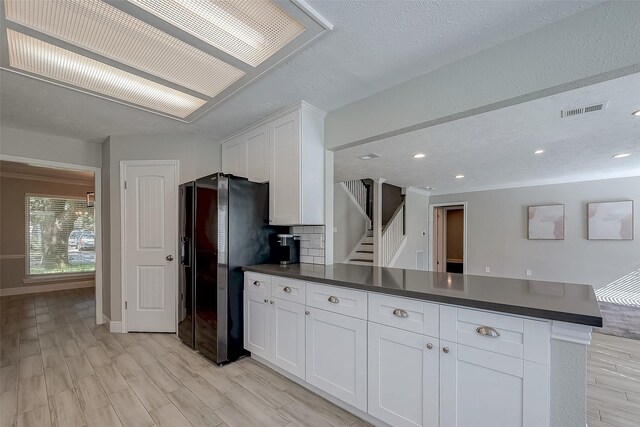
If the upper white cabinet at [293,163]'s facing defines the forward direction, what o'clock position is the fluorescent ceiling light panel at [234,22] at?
The fluorescent ceiling light panel is roughly at 11 o'clock from the upper white cabinet.

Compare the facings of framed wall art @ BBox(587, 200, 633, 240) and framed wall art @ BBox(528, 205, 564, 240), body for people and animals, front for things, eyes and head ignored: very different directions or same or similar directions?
same or similar directions

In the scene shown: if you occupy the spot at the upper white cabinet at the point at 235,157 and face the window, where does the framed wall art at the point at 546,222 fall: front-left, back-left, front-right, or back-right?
back-right

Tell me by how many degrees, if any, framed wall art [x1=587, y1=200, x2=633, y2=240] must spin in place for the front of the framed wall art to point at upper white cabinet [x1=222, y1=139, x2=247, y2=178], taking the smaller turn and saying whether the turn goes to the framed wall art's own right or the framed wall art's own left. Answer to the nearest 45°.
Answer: approximately 45° to the framed wall art's own right

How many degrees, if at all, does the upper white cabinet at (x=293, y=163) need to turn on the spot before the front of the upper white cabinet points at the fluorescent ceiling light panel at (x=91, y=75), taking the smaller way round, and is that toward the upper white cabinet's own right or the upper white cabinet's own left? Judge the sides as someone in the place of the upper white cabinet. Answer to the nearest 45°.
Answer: approximately 45° to the upper white cabinet's own right

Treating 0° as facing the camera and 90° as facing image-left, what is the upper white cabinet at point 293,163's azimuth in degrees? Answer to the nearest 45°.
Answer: approximately 45°

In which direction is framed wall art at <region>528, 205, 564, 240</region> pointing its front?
toward the camera

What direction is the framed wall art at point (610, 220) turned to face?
toward the camera

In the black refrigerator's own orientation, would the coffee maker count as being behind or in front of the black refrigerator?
behind

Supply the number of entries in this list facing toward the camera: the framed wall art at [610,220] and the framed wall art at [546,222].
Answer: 2

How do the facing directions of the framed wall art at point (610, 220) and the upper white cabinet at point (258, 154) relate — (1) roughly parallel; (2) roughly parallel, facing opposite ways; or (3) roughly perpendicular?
roughly parallel

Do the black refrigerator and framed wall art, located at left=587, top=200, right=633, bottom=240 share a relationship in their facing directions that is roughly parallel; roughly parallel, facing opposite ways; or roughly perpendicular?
roughly parallel

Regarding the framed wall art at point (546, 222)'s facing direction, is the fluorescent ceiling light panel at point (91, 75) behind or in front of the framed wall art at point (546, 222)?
in front

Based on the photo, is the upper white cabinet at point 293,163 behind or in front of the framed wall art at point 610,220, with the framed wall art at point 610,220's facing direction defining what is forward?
in front

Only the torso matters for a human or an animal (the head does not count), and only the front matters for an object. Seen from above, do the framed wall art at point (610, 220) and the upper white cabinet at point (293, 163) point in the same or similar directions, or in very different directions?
same or similar directions
